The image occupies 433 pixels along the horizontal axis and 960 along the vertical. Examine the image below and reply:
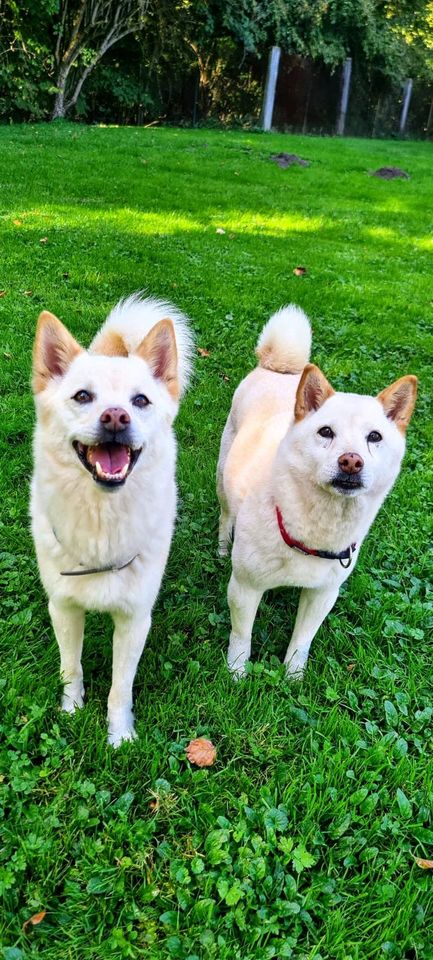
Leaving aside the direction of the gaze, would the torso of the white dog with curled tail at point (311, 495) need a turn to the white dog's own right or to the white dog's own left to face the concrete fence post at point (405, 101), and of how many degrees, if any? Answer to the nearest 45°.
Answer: approximately 135° to the white dog's own left

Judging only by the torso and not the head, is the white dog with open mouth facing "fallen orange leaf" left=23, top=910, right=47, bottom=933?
yes

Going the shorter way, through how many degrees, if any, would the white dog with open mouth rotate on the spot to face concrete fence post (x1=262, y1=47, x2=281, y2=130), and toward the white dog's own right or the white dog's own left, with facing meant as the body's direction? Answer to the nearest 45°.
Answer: approximately 180°

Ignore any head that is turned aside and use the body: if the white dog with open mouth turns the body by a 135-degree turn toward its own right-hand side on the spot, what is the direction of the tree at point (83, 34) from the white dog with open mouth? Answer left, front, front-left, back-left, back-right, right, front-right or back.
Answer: front-right

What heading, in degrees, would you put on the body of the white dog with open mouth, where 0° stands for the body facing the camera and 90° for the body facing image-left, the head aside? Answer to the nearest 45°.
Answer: approximately 0°

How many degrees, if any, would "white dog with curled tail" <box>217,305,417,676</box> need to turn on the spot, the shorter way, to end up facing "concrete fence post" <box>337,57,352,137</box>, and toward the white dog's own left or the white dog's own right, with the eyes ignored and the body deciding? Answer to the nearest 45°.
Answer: approximately 135° to the white dog's own left

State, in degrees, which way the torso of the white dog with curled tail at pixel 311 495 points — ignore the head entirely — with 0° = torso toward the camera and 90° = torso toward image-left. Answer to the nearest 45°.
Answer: approximately 315°
